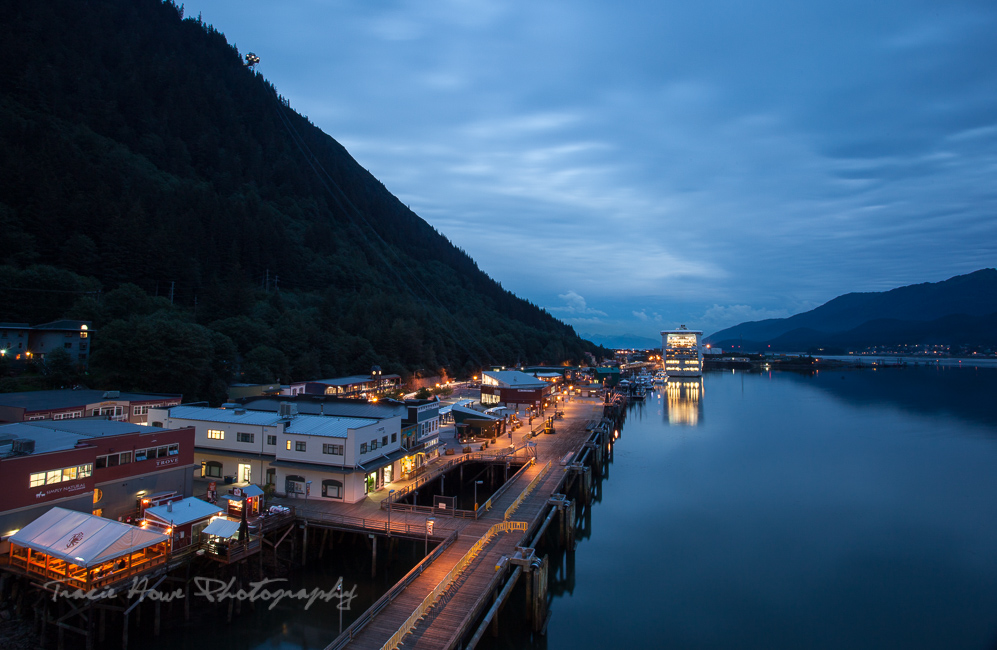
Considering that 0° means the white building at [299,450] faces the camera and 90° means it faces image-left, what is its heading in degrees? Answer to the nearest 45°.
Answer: approximately 315°

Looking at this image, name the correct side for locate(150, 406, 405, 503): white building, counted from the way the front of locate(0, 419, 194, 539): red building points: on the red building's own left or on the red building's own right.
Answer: on the red building's own left

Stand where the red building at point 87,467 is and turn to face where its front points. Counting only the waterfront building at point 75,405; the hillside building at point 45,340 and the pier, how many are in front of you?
1

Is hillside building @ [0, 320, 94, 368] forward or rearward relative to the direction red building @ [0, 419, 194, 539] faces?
rearward

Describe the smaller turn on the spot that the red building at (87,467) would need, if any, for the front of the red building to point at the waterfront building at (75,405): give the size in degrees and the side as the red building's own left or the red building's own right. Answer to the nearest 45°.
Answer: approximately 135° to the red building's own left

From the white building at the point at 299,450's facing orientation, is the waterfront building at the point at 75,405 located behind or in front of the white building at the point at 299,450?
behind

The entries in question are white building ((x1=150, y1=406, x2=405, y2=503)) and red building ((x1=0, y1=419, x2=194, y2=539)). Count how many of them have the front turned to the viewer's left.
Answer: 0

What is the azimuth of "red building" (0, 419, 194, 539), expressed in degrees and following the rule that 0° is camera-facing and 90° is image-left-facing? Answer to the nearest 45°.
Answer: approximately 315°

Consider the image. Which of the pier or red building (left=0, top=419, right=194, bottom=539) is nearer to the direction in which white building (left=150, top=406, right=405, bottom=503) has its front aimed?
the pier

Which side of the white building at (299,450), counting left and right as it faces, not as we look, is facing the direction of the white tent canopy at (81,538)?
right

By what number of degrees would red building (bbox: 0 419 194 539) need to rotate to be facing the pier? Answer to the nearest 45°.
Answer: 0° — it already faces it

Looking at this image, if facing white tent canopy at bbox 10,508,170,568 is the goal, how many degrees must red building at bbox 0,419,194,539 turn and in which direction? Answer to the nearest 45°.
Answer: approximately 45° to its right

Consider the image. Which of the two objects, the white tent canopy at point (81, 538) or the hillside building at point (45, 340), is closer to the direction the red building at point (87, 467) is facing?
the white tent canopy

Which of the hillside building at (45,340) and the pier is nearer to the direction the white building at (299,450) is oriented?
the pier
